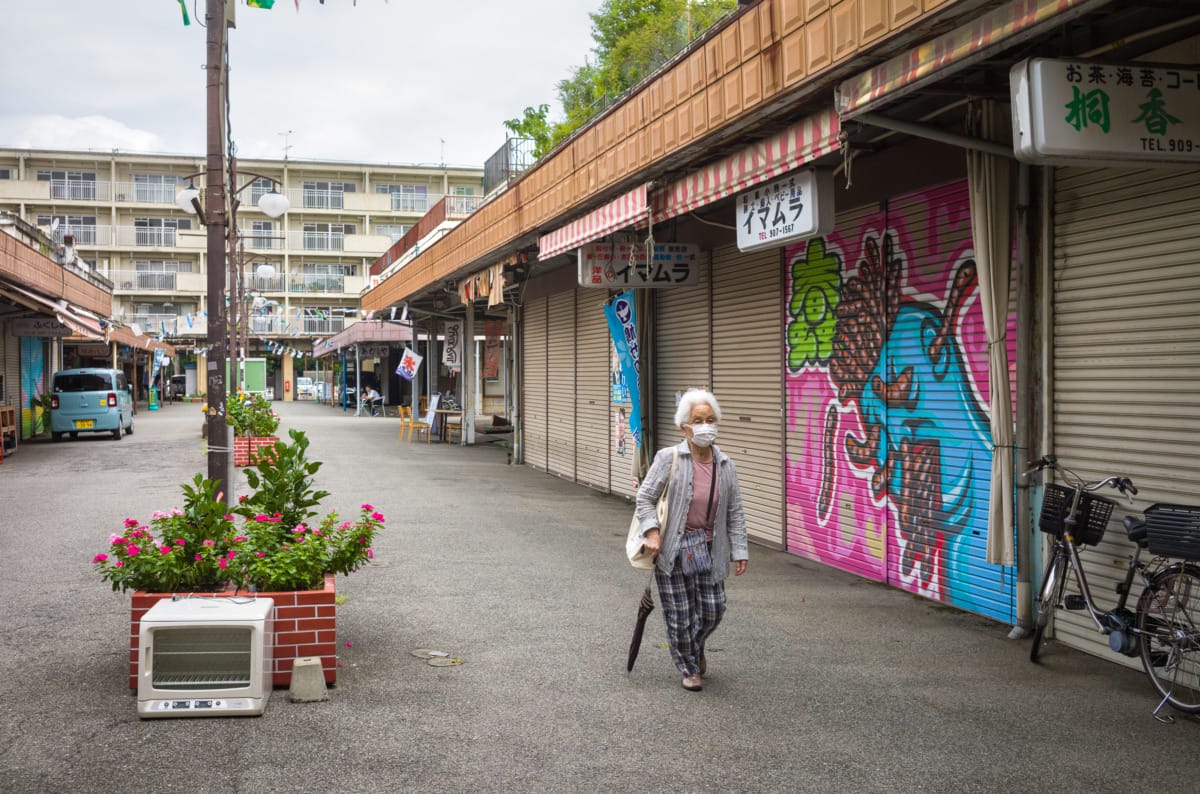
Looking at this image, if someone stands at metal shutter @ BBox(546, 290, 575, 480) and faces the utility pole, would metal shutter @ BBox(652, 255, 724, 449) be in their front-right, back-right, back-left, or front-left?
front-left

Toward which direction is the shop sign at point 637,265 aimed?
toward the camera

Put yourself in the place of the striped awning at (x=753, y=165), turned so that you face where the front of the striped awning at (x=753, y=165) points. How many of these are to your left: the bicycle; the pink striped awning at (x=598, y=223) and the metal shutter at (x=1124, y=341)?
2

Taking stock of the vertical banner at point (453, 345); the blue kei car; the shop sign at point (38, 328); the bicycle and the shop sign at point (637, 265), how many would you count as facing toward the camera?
3

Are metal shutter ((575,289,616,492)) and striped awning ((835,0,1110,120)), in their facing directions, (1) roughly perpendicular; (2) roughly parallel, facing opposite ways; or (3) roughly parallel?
roughly parallel

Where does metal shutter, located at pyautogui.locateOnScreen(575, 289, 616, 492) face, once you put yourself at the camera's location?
facing the viewer and to the left of the viewer

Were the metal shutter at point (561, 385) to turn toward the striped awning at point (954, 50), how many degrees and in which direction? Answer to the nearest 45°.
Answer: approximately 45° to its left

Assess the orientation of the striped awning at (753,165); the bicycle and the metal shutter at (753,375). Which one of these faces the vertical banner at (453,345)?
the bicycle

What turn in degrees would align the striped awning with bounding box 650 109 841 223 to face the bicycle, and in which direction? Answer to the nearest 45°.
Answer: approximately 90° to its left

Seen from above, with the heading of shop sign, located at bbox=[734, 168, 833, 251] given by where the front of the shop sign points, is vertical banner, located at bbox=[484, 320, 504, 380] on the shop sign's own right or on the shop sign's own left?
on the shop sign's own right

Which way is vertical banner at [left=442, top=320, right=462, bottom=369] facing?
toward the camera
